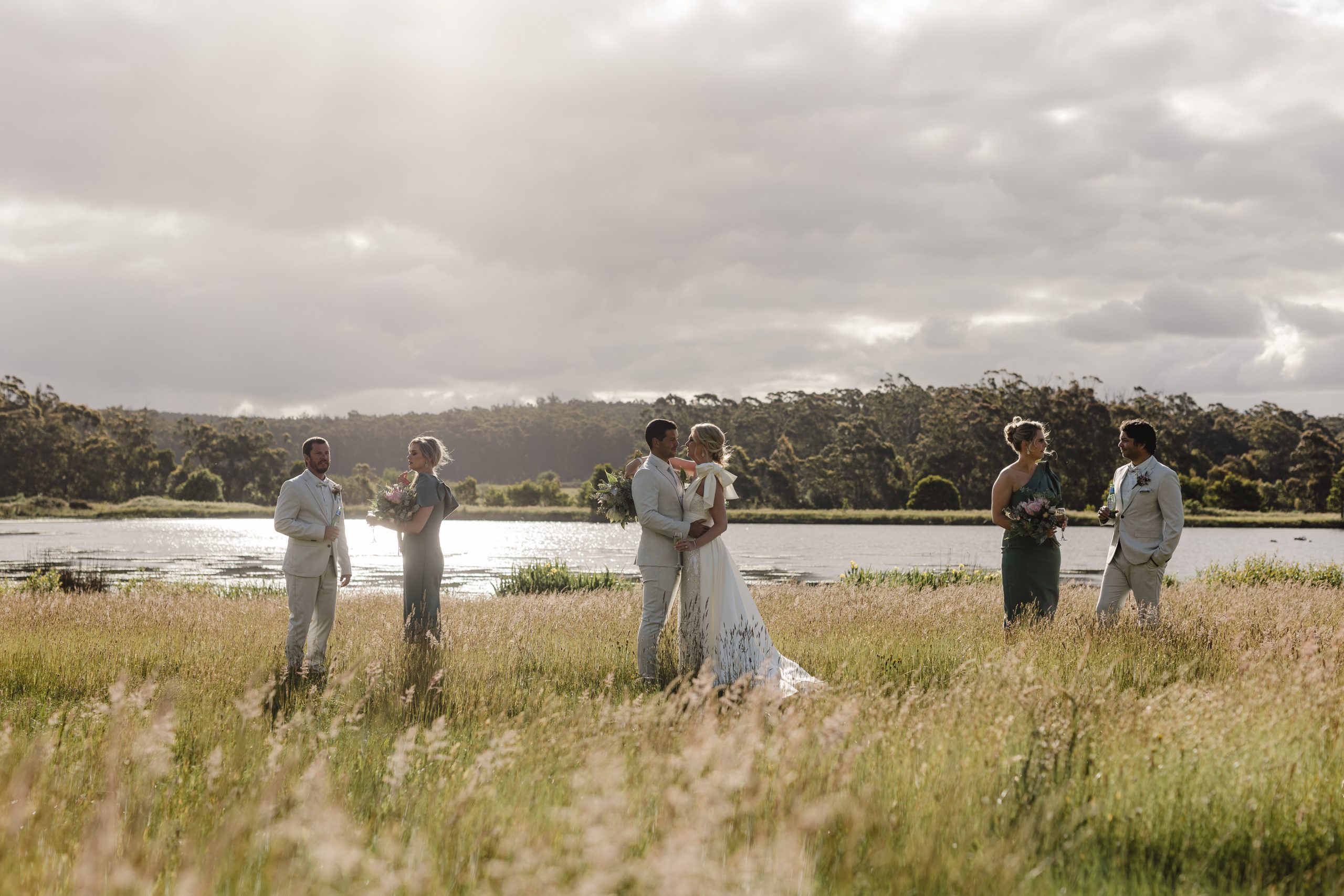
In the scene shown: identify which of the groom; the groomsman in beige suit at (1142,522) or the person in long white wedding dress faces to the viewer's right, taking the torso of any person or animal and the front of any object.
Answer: the groom

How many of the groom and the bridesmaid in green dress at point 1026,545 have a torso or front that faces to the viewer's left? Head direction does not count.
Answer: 0

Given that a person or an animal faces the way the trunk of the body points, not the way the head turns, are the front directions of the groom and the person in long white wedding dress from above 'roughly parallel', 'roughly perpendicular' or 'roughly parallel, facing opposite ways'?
roughly parallel, facing opposite ways

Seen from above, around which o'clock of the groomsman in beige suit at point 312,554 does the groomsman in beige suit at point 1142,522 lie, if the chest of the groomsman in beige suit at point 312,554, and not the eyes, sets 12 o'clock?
the groomsman in beige suit at point 1142,522 is roughly at 11 o'clock from the groomsman in beige suit at point 312,554.

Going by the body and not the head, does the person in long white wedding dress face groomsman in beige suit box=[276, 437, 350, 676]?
yes

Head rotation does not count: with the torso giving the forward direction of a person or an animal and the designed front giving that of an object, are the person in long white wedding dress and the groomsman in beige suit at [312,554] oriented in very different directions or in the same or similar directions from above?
very different directions

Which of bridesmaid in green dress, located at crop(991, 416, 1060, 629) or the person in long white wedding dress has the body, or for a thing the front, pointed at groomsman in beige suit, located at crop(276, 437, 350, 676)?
the person in long white wedding dress

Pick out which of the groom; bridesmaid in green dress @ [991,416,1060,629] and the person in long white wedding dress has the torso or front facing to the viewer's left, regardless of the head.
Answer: the person in long white wedding dress

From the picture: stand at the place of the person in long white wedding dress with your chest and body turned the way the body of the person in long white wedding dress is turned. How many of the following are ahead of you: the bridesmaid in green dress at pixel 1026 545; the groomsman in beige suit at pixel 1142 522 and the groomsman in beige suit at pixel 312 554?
1

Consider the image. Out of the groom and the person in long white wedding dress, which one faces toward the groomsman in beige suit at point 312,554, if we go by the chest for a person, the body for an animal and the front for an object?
the person in long white wedding dress

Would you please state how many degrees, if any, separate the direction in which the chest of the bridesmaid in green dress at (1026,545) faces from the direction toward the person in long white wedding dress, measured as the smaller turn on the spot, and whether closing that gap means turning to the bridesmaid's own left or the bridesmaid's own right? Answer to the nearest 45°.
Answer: approximately 90° to the bridesmaid's own right

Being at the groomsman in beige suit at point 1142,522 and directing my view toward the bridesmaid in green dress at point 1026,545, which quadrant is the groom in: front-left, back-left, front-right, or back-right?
front-left

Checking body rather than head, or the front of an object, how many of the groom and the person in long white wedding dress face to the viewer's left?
1

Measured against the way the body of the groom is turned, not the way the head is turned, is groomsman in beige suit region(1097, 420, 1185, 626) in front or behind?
in front

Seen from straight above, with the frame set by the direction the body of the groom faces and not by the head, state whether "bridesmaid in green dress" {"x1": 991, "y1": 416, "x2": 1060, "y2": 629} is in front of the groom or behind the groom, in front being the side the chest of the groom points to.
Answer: in front

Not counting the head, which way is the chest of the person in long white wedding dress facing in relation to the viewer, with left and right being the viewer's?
facing to the left of the viewer
